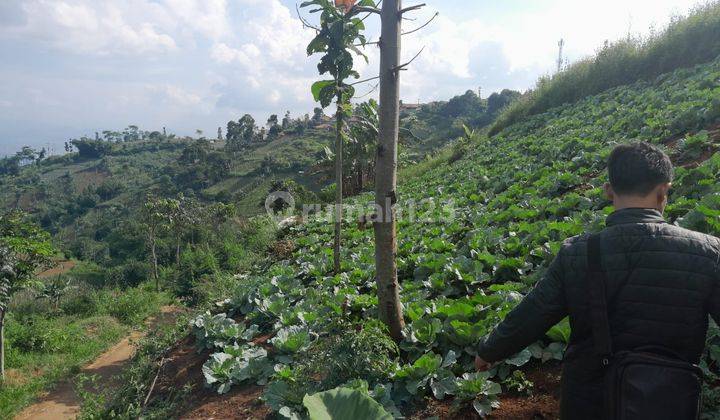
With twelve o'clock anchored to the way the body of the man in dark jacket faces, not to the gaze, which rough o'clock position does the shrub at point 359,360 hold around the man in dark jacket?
The shrub is roughly at 10 o'clock from the man in dark jacket.

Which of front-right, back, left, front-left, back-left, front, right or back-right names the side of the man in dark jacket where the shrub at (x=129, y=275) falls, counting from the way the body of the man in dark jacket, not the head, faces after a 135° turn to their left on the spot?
right

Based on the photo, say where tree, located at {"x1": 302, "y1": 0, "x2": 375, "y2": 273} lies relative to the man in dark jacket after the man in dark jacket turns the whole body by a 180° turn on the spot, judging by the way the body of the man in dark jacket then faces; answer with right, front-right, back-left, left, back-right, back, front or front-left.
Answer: back-right

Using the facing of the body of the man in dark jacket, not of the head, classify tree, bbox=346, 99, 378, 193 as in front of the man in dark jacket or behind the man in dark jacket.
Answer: in front

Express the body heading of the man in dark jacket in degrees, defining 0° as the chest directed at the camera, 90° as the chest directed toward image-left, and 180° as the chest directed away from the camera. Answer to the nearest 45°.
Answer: approximately 180°

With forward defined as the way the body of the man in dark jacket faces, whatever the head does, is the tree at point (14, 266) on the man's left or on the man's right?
on the man's left

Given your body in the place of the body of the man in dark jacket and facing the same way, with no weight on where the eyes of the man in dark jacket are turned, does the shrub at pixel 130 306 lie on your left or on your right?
on your left

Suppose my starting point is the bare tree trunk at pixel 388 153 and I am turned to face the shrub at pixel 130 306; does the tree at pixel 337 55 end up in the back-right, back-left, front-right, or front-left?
front-right
